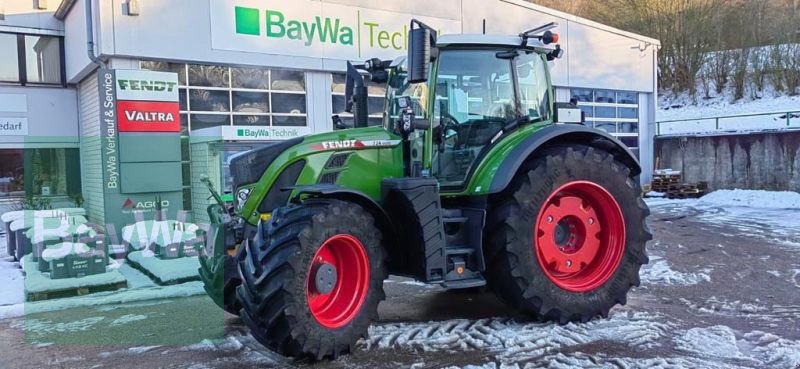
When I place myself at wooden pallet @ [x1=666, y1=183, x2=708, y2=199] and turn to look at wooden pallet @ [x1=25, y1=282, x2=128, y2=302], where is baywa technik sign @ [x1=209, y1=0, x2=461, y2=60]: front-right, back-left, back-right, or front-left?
front-right

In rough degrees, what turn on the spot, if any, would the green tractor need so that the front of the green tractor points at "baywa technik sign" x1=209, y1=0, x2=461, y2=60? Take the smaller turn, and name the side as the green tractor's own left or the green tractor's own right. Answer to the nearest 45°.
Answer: approximately 135° to the green tractor's own right

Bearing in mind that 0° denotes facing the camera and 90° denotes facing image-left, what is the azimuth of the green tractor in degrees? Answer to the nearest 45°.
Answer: approximately 45°

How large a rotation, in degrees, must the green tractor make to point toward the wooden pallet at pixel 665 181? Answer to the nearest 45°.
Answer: approximately 180°

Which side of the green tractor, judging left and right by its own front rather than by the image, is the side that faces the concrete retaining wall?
back

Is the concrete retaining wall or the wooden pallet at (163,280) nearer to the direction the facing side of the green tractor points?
the wooden pallet

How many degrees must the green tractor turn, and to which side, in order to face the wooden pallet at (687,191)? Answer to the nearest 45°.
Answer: approximately 180°

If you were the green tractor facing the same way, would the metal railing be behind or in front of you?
behind
